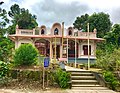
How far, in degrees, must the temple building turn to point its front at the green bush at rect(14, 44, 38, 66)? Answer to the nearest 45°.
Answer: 0° — it already faces it

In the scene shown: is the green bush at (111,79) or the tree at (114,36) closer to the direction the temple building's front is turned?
the green bush

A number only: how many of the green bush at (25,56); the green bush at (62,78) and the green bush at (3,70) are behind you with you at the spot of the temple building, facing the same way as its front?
0

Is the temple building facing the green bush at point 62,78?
yes

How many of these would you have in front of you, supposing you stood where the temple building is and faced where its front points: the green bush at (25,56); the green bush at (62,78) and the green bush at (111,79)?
3

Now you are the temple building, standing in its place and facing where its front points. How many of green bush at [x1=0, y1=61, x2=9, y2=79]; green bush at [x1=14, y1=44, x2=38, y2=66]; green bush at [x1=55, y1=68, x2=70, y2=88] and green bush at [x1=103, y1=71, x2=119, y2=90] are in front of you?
4

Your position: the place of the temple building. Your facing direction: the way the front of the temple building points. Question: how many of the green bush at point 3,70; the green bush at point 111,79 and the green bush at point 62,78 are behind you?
0

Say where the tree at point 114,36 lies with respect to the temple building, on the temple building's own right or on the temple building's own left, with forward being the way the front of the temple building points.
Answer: on the temple building's own left

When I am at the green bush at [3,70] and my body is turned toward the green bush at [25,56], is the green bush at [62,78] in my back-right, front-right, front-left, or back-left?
front-right

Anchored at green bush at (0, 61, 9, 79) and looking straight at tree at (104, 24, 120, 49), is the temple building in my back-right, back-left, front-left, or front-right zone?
front-left

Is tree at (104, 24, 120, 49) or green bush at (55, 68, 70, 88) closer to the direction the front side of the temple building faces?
the green bush

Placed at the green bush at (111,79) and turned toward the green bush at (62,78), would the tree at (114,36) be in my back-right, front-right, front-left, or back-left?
back-right

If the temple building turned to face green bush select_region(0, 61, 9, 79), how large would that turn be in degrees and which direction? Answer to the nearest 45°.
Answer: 0° — it already faces it

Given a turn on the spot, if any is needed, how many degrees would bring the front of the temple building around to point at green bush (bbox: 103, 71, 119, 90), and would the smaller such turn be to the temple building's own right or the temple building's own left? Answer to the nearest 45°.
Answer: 0° — it already faces it

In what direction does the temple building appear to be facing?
toward the camera
